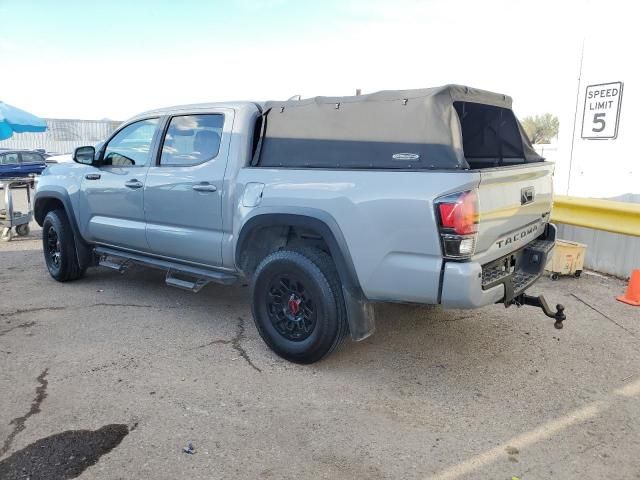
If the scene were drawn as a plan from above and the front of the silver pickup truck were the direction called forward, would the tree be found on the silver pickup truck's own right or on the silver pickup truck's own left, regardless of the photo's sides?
on the silver pickup truck's own right

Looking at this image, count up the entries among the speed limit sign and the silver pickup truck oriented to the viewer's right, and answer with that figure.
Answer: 0

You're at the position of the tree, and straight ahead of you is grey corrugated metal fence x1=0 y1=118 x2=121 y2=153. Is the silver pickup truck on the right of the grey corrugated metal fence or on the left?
left

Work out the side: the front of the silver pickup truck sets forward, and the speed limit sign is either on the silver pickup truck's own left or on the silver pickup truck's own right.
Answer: on the silver pickup truck's own right

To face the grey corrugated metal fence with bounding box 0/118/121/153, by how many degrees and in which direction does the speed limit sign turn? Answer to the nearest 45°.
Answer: approximately 90° to its right

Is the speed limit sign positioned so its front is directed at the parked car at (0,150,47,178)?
no

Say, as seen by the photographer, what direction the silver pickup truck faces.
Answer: facing away from the viewer and to the left of the viewer

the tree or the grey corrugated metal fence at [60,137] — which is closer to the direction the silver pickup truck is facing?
the grey corrugated metal fence

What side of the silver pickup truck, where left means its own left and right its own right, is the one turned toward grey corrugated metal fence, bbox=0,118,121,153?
front

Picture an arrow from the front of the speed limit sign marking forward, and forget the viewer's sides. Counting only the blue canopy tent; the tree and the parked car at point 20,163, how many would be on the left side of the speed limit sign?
0

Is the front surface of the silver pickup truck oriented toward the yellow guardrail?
no

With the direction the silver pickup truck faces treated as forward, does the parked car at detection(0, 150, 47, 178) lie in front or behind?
in front

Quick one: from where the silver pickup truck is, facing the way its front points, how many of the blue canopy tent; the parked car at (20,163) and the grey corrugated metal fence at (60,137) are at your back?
0

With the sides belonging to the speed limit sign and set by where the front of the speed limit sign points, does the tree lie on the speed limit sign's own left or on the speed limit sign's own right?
on the speed limit sign's own right

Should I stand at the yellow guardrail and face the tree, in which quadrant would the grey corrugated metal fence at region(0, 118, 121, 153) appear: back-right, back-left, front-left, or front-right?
front-left

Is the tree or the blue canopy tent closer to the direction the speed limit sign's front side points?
the blue canopy tent

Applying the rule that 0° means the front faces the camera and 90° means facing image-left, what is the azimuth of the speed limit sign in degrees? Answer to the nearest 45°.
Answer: approximately 45°
